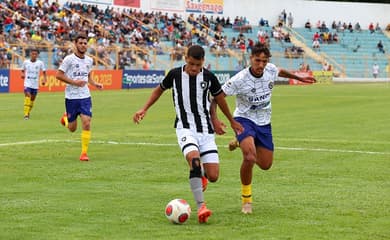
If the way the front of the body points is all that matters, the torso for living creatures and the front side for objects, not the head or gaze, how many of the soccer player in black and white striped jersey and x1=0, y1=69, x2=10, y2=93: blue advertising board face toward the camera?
2

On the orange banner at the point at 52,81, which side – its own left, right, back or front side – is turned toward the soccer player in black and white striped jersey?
front

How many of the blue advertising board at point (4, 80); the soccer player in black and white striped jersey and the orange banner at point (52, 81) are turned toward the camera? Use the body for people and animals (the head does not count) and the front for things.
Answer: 3

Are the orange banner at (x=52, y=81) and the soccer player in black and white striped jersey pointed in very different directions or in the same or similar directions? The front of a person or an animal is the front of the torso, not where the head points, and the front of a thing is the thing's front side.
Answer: same or similar directions

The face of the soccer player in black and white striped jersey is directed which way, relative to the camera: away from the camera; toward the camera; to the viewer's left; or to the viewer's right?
toward the camera

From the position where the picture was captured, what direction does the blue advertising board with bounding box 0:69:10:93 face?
facing the viewer

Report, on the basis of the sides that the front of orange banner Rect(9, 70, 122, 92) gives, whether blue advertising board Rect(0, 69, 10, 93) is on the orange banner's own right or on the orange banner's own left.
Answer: on the orange banner's own right

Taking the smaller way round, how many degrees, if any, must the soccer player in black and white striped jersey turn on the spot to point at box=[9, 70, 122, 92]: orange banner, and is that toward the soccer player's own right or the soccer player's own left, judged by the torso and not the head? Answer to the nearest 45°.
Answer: approximately 180°

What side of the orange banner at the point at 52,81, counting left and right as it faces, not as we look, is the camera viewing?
front

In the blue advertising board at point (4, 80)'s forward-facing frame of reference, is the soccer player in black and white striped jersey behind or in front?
in front

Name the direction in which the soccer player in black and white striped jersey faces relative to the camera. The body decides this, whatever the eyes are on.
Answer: toward the camera

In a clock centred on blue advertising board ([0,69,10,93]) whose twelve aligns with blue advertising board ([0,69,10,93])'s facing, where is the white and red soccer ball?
The white and red soccer ball is roughly at 12 o'clock from the blue advertising board.

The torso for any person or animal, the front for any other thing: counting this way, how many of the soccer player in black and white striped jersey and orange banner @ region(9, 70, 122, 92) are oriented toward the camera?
2

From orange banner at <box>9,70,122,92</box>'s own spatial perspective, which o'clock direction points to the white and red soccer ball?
The white and red soccer ball is roughly at 12 o'clock from the orange banner.
